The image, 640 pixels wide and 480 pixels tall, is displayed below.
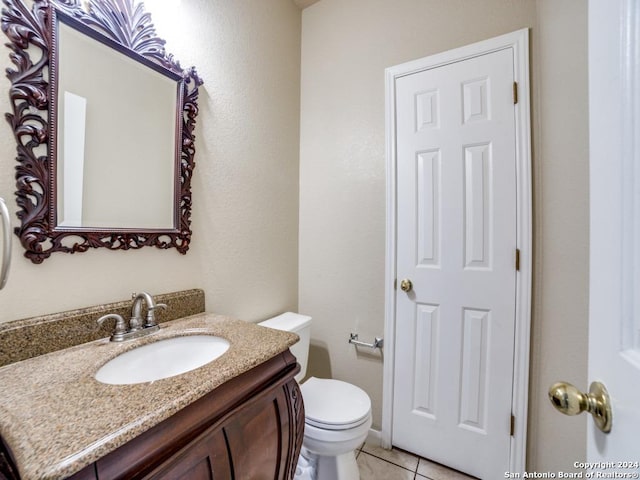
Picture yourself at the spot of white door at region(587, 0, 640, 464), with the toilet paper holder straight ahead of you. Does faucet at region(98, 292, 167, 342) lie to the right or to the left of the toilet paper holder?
left

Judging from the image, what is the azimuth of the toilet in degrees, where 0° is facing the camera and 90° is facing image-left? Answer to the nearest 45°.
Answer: approximately 315°

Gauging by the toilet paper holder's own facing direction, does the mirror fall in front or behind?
in front

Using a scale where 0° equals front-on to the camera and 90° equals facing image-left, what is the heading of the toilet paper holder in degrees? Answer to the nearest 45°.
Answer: approximately 45°

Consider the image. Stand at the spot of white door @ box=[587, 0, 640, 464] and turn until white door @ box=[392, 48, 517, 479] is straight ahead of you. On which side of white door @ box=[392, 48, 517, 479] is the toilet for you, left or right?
left

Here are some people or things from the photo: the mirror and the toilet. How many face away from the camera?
0

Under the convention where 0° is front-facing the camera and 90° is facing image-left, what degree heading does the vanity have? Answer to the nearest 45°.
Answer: approximately 315°

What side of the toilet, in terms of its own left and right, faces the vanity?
right

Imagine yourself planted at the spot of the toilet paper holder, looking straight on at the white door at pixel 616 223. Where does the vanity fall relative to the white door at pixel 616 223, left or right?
right
